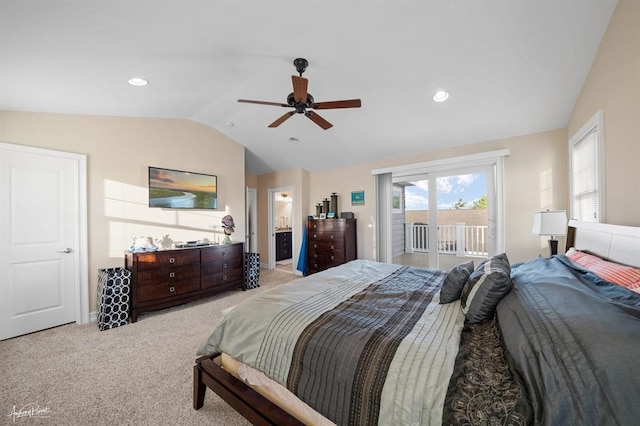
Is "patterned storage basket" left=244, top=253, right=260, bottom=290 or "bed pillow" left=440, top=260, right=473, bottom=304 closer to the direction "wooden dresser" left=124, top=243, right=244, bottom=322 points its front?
the bed pillow

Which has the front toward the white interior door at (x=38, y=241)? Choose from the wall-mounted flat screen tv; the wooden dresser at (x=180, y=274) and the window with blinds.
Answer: the window with blinds

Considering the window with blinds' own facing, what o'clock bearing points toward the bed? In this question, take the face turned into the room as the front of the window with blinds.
The bed is roughly at 11 o'clock from the window with blinds.

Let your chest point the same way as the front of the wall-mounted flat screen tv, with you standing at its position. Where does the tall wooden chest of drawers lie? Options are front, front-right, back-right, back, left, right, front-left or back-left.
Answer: front-left

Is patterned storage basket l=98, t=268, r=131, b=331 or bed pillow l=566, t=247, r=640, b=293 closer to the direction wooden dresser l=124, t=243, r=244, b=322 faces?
the bed pillow

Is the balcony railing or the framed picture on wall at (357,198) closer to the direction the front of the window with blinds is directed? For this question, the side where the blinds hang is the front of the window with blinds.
the framed picture on wall

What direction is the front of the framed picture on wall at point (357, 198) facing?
toward the camera

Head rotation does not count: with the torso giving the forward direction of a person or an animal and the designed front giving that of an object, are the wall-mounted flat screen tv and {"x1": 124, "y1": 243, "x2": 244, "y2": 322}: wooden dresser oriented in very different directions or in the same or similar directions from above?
same or similar directions

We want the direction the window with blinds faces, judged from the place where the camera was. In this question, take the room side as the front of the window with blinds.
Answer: facing the viewer and to the left of the viewer

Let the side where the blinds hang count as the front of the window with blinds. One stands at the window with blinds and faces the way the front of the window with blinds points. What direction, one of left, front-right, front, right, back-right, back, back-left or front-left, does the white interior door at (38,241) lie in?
front

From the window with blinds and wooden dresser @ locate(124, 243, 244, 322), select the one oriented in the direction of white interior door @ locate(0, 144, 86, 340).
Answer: the window with blinds

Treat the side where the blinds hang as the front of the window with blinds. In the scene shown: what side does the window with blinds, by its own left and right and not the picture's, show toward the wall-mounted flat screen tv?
front

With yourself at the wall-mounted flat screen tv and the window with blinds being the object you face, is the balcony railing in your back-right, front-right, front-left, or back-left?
front-left

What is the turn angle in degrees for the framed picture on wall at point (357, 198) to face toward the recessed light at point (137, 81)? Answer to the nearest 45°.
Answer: approximately 45° to its right

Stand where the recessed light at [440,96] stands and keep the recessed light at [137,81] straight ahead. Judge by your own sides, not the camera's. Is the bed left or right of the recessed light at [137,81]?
left

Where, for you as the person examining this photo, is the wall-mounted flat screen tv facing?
facing the viewer and to the right of the viewer

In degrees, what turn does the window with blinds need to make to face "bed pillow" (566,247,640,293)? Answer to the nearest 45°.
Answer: approximately 45° to its left
